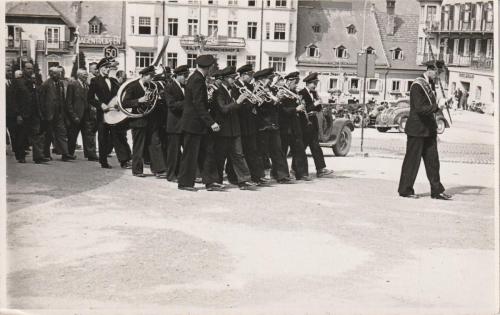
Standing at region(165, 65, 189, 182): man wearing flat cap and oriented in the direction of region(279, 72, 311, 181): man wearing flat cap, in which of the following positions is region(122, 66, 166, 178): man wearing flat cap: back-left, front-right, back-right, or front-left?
back-left

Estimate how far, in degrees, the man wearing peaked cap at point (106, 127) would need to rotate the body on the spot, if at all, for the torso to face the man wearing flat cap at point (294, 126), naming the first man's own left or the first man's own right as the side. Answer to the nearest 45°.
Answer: approximately 45° to the first man's own left

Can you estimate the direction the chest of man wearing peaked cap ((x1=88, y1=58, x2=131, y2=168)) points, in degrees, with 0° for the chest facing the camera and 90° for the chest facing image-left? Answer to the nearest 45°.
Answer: approximately 315°

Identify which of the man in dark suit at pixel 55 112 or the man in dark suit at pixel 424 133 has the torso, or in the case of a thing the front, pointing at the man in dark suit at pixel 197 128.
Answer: the man in dark suit at pixel 55 112

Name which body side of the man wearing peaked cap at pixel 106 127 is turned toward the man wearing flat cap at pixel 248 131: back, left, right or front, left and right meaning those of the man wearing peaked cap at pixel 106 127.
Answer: front

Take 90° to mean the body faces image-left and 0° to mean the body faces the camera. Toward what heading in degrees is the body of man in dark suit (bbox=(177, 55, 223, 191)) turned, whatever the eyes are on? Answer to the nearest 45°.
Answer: approximately 270°

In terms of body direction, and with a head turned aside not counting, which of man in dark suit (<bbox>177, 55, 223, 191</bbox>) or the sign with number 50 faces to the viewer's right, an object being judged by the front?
the man in dark suit

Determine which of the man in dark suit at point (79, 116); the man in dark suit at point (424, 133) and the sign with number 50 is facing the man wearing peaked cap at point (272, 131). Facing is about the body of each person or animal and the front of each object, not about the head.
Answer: the man in dark suit at point (79, 116)

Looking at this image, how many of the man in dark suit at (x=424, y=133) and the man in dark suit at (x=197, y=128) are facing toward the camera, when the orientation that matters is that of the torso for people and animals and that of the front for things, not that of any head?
0

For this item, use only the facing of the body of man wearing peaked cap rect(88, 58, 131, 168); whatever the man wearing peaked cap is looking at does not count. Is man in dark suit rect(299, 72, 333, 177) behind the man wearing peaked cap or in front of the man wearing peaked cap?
in front

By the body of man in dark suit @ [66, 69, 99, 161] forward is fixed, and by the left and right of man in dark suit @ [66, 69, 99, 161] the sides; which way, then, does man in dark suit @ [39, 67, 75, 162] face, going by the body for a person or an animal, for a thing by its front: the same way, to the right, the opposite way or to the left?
the same way

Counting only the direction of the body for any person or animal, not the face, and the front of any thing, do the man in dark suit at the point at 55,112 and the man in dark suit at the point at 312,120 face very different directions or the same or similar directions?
same or similar directions

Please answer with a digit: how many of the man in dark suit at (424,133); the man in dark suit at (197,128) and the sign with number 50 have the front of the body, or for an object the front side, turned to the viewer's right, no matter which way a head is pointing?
2

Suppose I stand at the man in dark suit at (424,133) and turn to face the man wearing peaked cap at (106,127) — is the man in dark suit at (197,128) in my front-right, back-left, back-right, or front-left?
front-left

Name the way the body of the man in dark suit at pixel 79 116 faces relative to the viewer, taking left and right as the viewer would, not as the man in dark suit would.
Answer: facing the viewer and to the right of the viewer

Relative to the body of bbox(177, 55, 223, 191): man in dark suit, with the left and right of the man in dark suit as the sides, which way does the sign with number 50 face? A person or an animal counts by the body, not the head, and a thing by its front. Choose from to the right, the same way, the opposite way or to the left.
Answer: to the right

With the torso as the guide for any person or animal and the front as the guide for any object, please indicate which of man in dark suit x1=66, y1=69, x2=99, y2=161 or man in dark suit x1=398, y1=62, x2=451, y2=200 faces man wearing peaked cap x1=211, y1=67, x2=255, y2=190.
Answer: man in dark suit x1=66, y1=69, x2=99, y2=161
